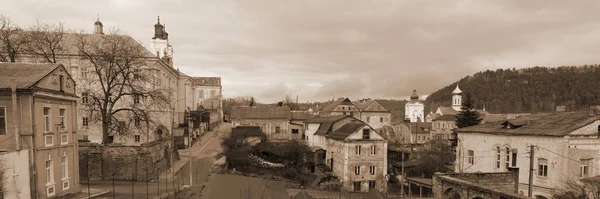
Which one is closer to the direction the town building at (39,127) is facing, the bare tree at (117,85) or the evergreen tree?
the evergreen tree

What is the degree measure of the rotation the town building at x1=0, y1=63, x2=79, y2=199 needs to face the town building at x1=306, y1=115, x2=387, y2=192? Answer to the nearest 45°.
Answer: approximately 45° to its left

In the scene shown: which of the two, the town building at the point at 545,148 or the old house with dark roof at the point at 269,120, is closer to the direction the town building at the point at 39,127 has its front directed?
the town building

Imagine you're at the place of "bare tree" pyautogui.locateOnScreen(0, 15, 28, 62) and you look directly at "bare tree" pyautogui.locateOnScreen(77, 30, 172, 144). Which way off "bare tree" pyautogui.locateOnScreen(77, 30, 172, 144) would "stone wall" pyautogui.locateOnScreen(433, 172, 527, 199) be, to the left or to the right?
right

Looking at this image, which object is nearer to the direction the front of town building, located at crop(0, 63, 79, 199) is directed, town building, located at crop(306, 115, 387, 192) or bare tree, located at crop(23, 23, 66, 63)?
the town building

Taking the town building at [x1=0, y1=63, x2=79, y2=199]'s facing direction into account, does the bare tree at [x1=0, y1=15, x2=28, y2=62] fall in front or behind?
behind

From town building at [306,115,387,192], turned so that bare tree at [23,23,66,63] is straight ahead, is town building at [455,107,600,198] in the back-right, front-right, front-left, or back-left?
back-left

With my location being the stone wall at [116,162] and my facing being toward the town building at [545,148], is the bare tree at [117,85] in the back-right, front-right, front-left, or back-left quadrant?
back-left

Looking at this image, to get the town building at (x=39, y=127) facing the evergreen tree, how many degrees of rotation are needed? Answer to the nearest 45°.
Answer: approximately 45° to its left

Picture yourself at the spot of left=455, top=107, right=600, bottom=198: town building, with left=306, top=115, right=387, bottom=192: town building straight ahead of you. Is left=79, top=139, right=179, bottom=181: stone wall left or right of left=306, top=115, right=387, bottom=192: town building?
left
